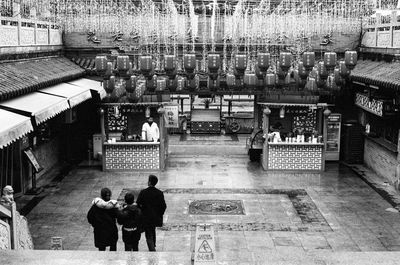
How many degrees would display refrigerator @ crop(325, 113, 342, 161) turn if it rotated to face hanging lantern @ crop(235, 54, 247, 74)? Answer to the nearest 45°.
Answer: approximately 45° to its right

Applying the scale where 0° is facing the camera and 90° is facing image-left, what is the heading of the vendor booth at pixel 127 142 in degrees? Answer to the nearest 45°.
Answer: approximately 0°

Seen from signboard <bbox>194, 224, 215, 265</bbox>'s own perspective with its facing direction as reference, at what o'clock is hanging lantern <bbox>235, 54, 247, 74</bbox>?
The hanging lantern is roughly at 6 o'clock from the signboard.
